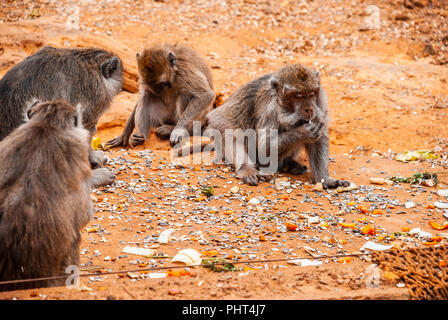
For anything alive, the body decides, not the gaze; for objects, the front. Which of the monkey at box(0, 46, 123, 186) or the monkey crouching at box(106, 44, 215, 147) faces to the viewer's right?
the monkey

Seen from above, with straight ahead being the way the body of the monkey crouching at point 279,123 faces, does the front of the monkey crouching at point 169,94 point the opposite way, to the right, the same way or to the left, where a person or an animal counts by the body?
to the right

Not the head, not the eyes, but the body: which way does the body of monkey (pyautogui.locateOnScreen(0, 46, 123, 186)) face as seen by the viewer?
to the viewer's right

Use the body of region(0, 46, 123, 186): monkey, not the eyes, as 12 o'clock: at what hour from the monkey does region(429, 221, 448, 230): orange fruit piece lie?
The orange fruit piece is roughly at 1 o'clock from the monkey.

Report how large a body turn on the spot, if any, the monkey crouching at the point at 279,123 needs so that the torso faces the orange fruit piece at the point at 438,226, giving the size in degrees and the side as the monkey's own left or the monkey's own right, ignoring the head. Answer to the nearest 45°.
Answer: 0° — it already faces it

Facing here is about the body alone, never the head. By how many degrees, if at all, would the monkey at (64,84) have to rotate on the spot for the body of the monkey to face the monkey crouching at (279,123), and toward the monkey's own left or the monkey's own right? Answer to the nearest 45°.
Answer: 0° — it already faces it

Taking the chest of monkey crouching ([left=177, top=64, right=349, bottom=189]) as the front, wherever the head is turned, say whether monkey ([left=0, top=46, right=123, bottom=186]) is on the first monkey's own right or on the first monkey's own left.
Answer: on the first monkey's own right

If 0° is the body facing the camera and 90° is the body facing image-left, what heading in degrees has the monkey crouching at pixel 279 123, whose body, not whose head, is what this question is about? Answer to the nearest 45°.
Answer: approximately 315°

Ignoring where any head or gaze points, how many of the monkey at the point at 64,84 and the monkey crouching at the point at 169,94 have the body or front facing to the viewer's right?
1

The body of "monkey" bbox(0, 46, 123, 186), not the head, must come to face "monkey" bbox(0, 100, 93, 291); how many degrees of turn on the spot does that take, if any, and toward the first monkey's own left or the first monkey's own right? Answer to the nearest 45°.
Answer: approximately 90° to the first monkey's own right
